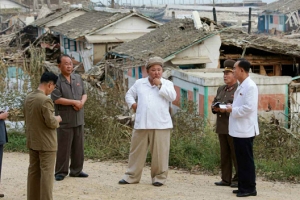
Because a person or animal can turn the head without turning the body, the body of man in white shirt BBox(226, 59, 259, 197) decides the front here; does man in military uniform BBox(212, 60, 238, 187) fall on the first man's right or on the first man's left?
on the first man's right

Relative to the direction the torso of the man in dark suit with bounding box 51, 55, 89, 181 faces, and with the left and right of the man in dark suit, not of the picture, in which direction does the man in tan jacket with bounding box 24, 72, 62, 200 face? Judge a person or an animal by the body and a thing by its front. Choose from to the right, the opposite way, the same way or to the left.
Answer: to the left

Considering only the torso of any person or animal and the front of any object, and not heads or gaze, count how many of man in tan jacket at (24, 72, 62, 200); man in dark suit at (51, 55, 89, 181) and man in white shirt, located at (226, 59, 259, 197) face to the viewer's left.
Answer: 1

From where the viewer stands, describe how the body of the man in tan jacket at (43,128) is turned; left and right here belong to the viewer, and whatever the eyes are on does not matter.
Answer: facing away from the viewer and to the right of the viewer

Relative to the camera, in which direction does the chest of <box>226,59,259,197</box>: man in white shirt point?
to the viewer's left

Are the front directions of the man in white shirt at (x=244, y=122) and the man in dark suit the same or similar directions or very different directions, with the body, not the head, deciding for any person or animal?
very different directions

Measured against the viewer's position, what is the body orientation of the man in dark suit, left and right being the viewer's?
facing the viewer and to the right of the viewer

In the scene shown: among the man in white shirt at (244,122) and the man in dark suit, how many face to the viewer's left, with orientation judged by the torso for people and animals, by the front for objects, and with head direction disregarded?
1

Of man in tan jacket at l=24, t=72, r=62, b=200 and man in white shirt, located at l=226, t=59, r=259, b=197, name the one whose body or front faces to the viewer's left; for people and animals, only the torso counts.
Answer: the man in white shirt

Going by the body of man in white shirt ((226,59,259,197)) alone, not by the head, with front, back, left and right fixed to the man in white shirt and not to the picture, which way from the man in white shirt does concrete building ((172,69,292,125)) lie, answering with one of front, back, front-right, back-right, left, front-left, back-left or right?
right

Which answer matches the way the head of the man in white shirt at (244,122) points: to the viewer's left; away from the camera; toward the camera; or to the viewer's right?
to the viewer's left

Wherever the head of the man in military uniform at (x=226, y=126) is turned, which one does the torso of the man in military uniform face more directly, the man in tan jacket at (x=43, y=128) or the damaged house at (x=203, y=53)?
the man in tan jacket

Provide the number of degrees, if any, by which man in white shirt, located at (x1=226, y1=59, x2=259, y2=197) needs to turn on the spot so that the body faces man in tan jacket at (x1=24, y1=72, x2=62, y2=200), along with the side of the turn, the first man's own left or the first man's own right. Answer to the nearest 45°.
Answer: approximately 45° to the first man's own left
